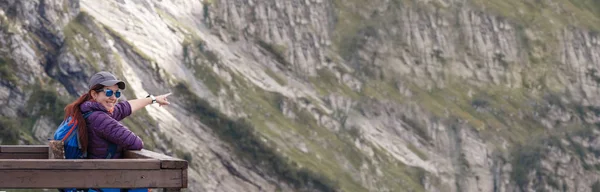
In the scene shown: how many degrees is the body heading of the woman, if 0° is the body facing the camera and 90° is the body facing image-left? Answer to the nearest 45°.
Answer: approximately 270°

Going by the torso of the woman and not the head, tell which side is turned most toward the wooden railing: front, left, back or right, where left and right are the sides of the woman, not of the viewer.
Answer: right
